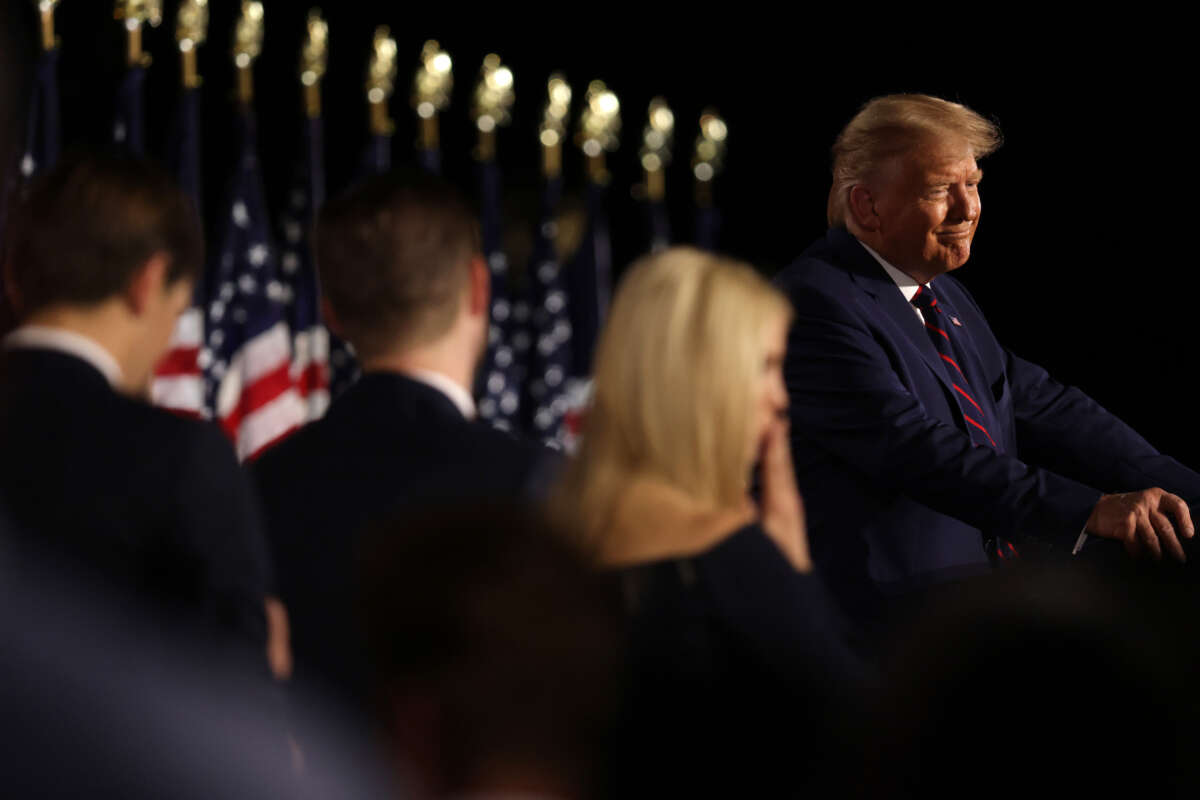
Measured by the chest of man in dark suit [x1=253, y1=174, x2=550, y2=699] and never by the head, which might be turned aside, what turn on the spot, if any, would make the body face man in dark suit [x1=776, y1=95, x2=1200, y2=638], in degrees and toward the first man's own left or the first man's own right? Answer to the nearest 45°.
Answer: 0° — they already face them

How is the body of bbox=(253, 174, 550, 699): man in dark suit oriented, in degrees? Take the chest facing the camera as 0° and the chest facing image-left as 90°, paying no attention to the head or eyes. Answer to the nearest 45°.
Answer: approximately 225°

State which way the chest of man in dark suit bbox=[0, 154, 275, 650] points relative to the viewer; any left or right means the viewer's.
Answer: facing away from the viewer and to the right of the viewer

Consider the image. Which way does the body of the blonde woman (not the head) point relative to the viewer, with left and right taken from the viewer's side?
facing away from the viewer and to the right of the viewer

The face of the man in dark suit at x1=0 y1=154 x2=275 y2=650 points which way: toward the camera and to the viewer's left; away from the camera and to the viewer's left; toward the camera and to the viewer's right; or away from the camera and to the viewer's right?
away from the camera and to the viewer's right

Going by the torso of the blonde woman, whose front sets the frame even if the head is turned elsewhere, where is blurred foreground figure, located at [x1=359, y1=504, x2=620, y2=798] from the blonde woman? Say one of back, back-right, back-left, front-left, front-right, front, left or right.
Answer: back-right
